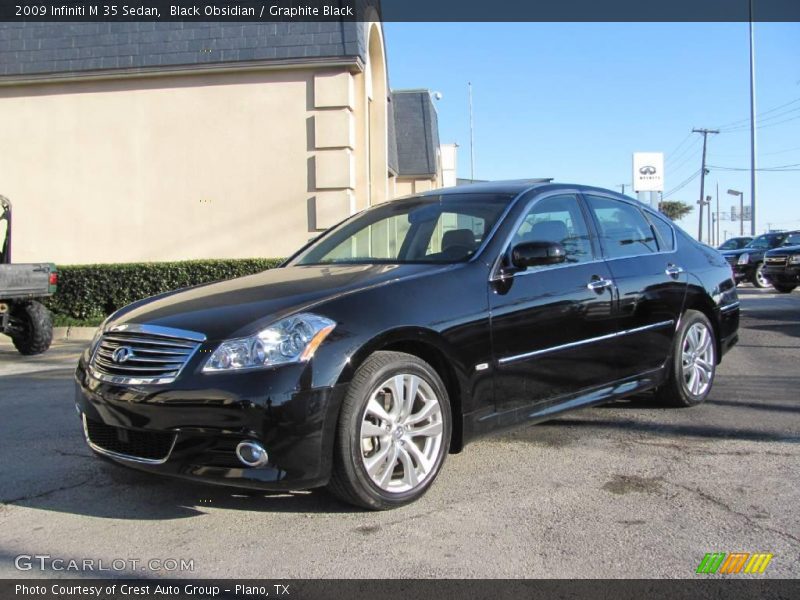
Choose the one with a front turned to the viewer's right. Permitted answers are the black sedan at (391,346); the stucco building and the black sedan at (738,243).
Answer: the stucco building

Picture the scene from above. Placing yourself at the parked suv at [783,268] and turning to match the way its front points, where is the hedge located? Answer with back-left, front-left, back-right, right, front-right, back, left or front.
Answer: front

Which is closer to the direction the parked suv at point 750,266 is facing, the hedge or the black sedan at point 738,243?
the hedge

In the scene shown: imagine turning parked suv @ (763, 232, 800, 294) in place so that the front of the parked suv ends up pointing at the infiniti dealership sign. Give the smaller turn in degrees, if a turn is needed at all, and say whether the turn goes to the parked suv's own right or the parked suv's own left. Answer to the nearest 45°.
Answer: approximately 90° to the parked suv's own right

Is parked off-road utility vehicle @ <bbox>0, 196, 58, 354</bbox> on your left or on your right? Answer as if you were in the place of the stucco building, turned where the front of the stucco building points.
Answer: on your right

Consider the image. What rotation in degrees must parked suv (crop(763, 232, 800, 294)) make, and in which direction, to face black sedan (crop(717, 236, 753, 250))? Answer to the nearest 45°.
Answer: approximately 135° to its right

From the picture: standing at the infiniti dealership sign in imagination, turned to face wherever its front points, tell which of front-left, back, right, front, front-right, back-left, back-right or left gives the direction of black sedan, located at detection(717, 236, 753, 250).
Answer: back-left

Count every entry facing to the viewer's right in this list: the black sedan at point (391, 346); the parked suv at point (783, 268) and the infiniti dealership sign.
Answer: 0

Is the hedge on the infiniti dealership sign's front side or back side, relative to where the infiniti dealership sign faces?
on the front side

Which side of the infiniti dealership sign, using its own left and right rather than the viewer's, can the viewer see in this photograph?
front

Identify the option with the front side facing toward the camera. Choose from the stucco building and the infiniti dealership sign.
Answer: the infiniti dealership sign

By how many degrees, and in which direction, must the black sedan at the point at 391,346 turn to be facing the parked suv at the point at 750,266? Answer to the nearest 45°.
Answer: approximately 180°

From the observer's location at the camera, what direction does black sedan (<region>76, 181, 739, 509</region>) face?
facing the viewer and to the left of the viewer
